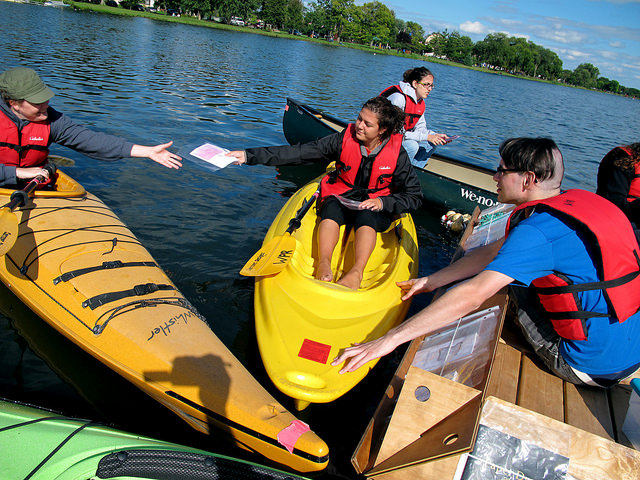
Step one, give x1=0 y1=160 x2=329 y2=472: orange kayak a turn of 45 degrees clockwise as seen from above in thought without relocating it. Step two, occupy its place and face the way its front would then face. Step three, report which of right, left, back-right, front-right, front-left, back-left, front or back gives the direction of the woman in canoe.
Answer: back-left

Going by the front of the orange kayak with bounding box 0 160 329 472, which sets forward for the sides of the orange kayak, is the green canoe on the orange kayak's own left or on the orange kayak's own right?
on the orange kayak's own left

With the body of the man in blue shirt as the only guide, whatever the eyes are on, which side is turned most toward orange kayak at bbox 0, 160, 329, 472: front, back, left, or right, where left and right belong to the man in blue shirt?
front

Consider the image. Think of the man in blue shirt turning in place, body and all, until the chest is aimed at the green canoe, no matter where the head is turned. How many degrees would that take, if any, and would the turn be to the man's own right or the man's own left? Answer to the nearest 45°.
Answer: approximately 90° to the man's own right

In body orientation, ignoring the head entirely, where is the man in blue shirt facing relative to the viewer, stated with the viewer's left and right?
facing to the left of the viewer

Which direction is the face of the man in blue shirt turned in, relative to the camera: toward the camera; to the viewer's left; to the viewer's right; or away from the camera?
to the viewer's left

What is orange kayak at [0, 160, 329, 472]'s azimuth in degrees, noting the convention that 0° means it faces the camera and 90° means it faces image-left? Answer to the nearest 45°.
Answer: approximately 315°

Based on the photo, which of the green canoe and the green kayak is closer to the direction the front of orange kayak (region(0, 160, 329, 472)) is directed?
the green kayak

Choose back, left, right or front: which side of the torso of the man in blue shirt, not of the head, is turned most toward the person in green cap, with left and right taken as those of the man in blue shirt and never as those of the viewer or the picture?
front

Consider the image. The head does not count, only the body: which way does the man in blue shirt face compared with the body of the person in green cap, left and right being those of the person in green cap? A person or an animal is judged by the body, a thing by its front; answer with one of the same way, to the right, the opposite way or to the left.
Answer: the opposite way
